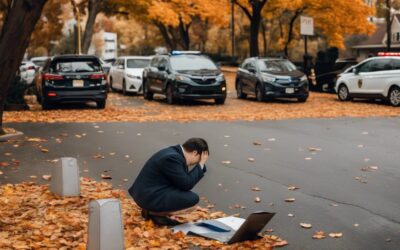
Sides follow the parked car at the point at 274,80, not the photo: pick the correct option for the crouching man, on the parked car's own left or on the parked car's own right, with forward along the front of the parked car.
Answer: on the parked car's own right

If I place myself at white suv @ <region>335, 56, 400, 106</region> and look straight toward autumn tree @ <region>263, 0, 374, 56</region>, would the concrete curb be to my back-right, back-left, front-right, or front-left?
back-left

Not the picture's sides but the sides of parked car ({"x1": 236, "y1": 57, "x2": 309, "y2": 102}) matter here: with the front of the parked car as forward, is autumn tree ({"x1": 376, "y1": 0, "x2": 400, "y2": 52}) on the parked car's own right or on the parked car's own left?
on the parked car's own left

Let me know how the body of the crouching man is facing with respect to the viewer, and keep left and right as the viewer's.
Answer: facing to the right of the viewer

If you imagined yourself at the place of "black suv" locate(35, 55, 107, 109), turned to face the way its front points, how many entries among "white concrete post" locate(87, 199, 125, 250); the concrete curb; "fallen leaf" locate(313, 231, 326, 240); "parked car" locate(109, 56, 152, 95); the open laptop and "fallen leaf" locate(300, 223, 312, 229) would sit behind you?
5

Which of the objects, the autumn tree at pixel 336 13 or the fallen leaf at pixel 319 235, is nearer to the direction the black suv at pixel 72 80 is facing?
the autumn tree

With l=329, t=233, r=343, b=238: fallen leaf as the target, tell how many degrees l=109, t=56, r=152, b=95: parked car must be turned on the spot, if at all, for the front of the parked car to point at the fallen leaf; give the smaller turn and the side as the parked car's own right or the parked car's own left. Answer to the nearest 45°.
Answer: approximately 45° to the parked car's own right

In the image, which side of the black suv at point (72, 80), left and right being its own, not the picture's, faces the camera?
back
